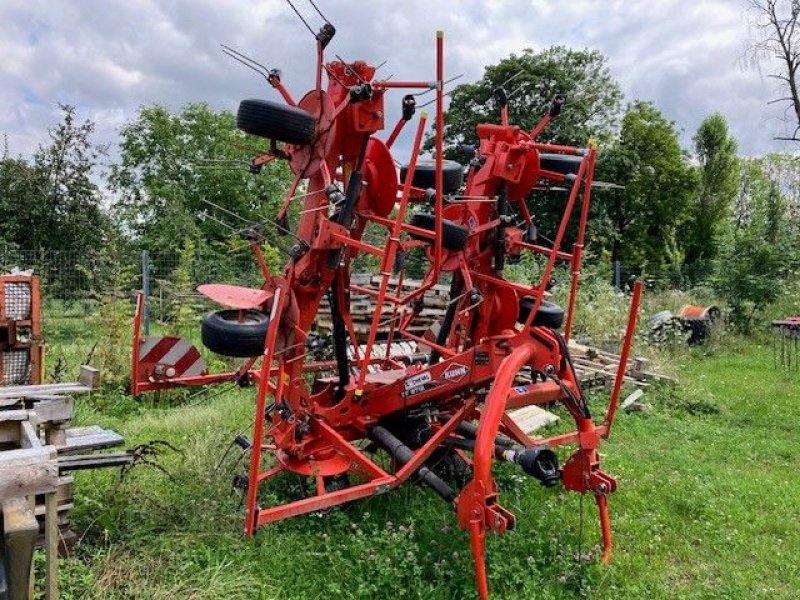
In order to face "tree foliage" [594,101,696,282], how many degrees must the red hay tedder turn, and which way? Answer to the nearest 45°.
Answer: approximately 90° to its left

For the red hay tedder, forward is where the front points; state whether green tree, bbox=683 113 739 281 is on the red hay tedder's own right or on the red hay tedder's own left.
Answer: on the red hay tedder's own left

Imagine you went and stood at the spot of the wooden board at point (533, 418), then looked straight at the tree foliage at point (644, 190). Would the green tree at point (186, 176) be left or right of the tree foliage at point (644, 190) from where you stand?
left

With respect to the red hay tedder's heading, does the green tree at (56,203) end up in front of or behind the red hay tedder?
behind

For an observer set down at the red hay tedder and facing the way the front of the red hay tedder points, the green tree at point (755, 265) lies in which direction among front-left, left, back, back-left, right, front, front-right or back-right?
left

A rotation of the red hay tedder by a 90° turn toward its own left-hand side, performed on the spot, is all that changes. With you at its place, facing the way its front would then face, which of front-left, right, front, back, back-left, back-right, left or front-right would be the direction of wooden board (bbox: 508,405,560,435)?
front

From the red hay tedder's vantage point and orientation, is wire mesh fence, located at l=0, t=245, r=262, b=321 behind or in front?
behind

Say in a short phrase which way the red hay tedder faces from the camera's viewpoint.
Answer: facing the viewer and to the right of the viewer

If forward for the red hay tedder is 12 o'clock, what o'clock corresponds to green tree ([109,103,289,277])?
The green tree is roughly at 7 o'clock from the red hay tedder.

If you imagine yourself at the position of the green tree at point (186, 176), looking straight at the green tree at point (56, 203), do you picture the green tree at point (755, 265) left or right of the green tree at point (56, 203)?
left
